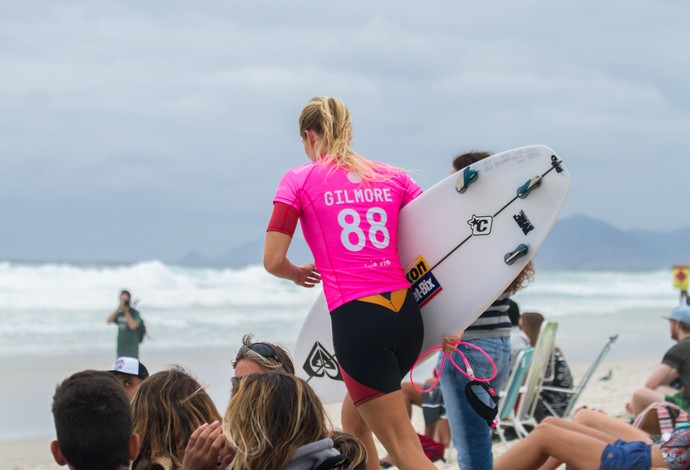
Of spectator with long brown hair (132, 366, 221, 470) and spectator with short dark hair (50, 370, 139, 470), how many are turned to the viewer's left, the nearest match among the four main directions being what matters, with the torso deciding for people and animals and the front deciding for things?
0

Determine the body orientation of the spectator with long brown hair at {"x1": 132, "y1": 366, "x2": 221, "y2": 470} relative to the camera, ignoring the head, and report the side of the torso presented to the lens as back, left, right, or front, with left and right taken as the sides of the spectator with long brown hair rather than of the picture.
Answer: back

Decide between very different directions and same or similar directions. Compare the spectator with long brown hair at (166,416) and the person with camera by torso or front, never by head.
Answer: very different directions

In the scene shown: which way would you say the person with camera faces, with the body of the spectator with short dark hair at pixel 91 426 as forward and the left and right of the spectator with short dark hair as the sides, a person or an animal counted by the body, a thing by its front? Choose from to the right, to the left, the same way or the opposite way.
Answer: the opposite way

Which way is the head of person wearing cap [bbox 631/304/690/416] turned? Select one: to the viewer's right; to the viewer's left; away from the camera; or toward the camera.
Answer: to the viewer's left

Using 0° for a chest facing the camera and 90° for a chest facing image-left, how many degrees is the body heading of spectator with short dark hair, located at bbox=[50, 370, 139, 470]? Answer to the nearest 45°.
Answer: approximately 180°

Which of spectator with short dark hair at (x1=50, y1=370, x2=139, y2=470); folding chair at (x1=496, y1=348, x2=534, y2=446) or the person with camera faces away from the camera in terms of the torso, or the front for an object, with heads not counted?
the spectator with short dark hair

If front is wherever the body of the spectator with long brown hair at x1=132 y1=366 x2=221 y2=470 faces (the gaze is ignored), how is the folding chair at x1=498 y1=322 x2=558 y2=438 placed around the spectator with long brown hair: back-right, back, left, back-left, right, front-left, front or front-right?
front-right

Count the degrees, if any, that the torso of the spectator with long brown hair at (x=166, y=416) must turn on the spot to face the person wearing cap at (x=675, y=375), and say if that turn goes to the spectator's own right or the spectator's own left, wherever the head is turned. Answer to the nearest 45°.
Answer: approximately 45° to the spectator's own right

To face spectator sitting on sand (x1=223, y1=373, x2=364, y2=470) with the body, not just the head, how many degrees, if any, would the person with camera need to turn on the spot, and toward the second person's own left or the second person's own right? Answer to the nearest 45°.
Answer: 0° — they already face them

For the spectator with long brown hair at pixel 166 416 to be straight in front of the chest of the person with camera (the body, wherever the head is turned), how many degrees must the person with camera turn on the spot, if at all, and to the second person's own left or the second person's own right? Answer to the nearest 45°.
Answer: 0° — they already face them

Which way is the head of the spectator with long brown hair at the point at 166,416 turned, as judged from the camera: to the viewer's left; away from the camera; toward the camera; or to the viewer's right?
away from the camera

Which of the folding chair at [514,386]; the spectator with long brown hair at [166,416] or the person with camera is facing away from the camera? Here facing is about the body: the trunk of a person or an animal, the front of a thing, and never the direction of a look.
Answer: the spectator with long brown hair
